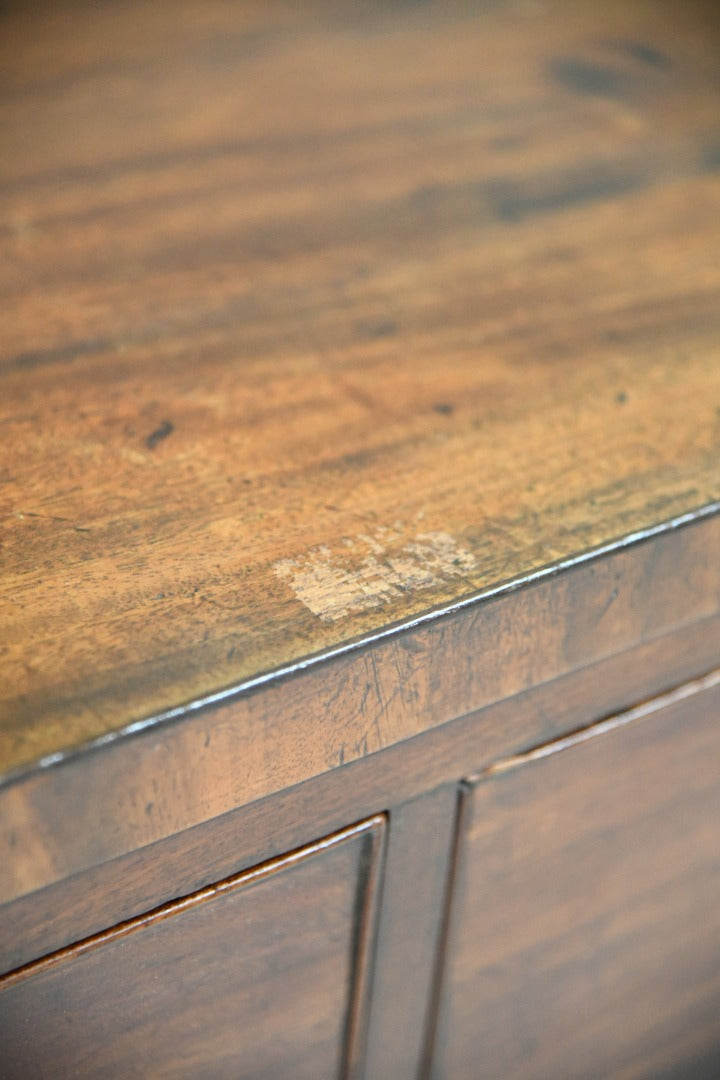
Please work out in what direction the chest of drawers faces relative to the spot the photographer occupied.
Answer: facing the viewer and to the right of the viewer
